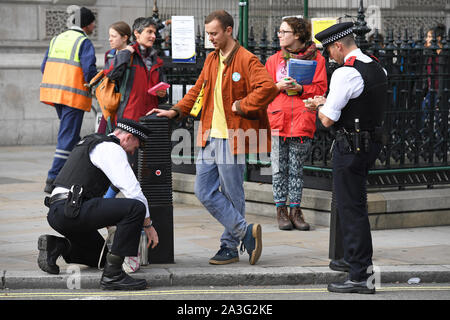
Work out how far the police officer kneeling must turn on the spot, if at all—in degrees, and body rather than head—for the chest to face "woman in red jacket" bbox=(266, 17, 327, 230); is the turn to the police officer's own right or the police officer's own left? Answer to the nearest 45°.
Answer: approximately 45° to the police officer's own left

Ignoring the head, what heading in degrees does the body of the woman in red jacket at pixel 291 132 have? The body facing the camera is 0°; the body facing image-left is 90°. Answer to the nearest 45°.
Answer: approximately 0°

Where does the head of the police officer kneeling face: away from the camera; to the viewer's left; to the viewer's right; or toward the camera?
to the viewer's right

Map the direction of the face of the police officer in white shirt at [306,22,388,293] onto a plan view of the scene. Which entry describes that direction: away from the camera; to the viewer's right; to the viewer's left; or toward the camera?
to the viewer's left

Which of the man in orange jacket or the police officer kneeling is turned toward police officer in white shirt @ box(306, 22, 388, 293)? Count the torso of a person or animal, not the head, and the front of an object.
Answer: the police officer kneeling

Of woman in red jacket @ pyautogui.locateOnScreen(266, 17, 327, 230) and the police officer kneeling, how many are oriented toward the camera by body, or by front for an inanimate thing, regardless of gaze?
1

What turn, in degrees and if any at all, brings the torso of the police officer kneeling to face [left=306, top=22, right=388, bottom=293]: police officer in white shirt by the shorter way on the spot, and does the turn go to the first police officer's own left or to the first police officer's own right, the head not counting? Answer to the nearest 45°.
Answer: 0° — they already face them

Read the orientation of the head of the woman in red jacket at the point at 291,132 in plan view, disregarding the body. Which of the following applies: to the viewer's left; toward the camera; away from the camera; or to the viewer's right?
to the viewer's left

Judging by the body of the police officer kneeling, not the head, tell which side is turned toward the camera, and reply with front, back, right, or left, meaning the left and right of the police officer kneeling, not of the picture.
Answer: right

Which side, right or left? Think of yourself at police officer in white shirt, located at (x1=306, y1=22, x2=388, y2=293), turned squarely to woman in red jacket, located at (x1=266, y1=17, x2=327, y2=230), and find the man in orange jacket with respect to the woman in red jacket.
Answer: left
